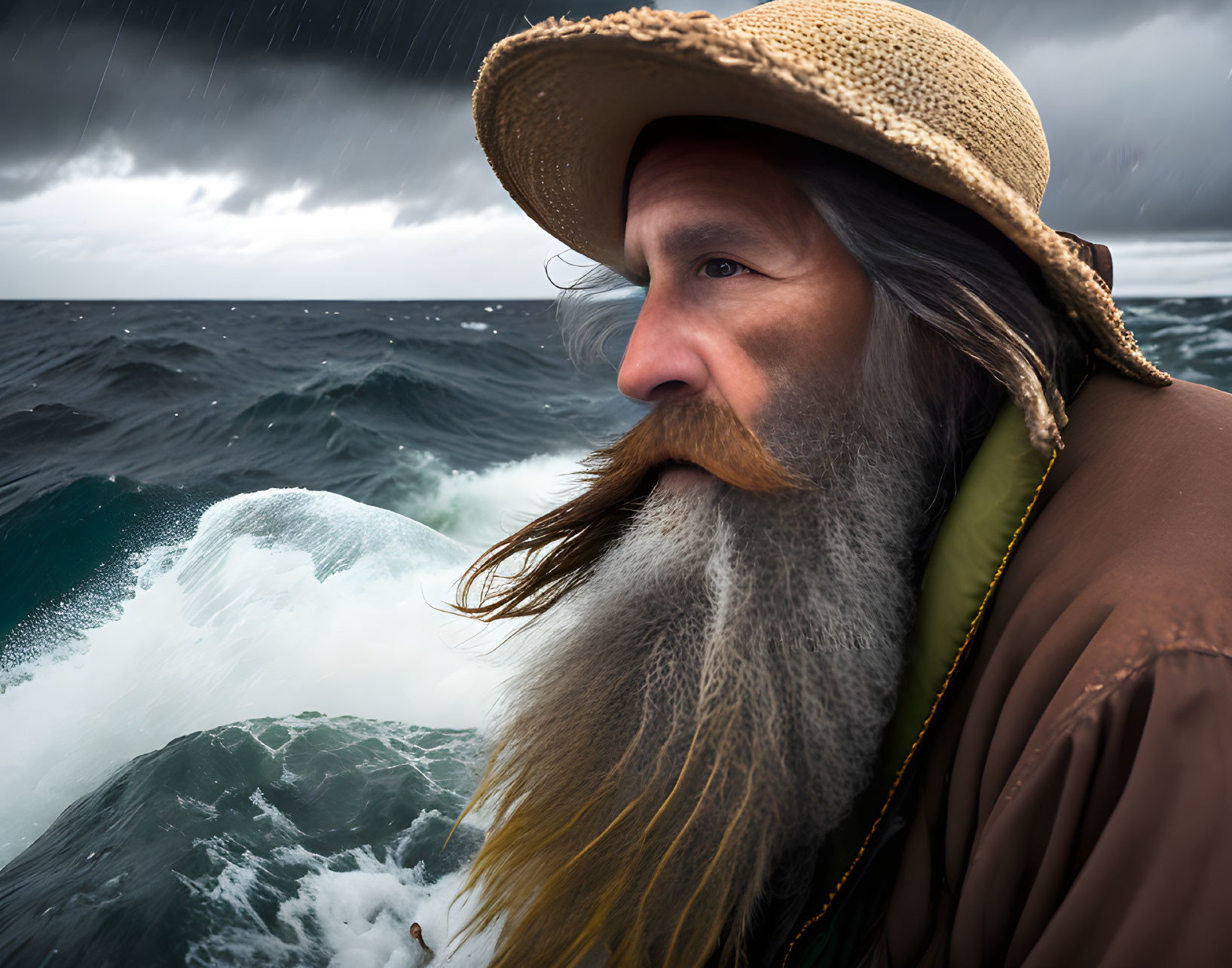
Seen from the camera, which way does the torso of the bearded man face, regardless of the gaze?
to the viewer's left

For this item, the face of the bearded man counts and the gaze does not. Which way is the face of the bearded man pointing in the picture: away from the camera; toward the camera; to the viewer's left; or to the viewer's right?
to the viewer's left
